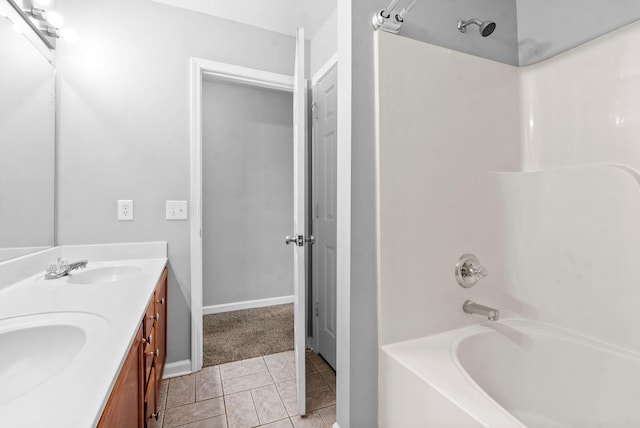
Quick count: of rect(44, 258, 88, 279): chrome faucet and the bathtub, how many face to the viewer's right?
1

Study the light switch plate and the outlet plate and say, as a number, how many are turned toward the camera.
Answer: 2

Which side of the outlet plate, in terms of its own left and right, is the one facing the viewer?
front

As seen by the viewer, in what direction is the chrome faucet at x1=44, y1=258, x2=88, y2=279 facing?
to the viewer's right

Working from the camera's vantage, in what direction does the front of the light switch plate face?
facing the viewer

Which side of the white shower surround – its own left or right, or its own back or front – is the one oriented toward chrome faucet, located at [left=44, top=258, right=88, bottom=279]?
front

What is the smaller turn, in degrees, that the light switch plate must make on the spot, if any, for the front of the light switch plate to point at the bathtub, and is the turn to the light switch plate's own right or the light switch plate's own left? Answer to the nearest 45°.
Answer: approximately 45° to the light switch plate's own left

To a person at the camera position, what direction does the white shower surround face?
facing the viewer and to the left of the viewer

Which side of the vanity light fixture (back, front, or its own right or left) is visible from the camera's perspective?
right
